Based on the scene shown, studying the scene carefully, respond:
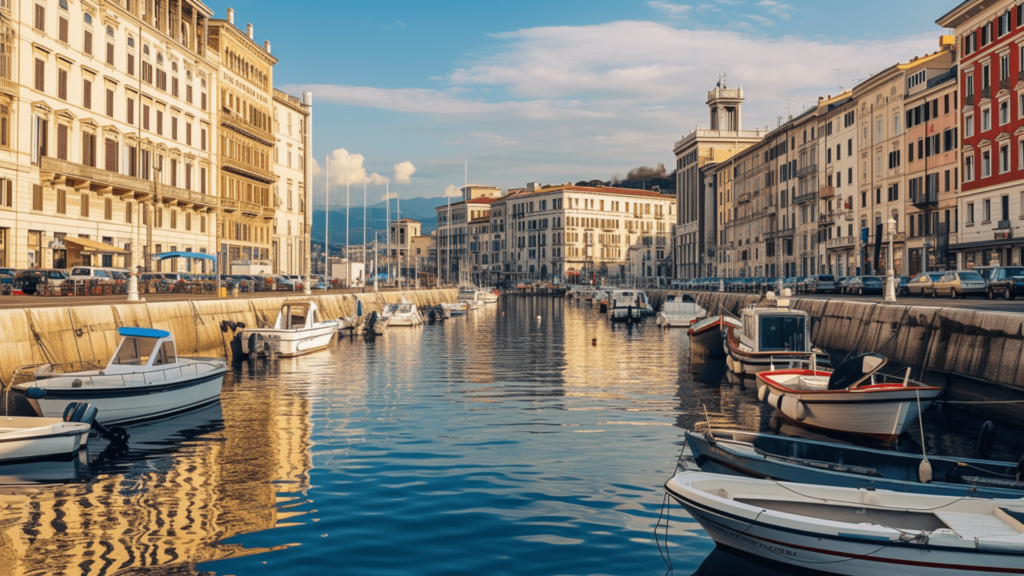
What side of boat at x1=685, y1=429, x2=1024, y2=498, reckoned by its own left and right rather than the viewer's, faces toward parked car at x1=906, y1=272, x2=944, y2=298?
right

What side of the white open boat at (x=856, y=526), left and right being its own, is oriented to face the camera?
left

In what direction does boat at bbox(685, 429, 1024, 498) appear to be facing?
to the viewer's left

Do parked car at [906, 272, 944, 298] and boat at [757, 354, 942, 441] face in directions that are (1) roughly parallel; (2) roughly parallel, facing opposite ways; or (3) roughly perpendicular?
roughly perpendicular
